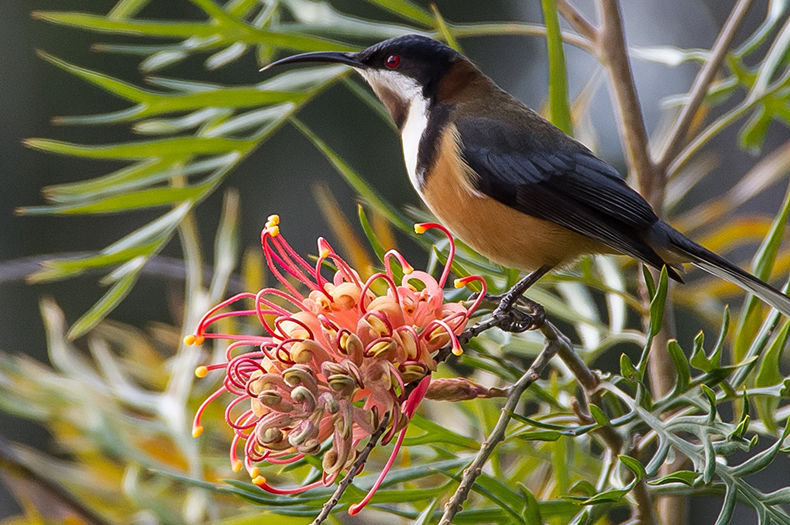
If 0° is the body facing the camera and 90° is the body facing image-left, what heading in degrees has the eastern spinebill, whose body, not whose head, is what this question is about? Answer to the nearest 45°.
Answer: approximately 90°
